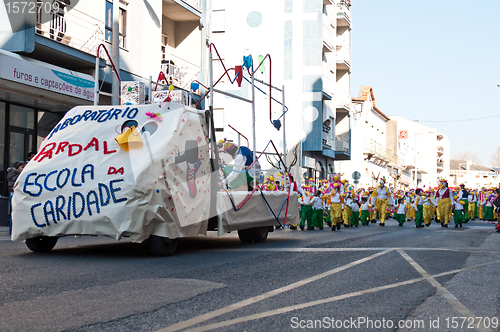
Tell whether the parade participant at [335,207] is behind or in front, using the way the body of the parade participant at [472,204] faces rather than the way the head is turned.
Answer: in front

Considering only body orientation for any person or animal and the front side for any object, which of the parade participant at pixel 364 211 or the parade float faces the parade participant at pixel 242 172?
the parade participant at pixel 364 211

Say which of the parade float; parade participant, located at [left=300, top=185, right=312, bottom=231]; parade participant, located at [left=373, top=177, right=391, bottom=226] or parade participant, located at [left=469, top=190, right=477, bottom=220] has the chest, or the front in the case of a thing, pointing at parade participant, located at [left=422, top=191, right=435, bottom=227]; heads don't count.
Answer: parade participant, located at [left=469, top=190, right=477, bottom=220]

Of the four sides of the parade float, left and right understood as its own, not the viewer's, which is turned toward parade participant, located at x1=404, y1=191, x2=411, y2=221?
back

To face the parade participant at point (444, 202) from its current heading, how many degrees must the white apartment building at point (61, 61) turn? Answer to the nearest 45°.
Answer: approximately 45° to its left

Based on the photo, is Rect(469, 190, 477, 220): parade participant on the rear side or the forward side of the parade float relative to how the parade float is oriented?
on the rear side

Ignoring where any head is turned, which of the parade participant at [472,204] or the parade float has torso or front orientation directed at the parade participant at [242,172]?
the parade participant at [472,204]

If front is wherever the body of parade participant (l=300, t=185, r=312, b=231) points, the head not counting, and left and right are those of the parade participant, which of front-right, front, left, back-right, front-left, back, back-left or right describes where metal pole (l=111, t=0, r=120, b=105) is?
right

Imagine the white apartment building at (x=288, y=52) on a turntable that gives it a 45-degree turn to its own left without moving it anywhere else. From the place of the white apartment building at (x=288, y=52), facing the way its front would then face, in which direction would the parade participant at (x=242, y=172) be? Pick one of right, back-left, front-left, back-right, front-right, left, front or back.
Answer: right

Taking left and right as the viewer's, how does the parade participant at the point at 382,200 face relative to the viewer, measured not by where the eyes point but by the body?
facing the viewer

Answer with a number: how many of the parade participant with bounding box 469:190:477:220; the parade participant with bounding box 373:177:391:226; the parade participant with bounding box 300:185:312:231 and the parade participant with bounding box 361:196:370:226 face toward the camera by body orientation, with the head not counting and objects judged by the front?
4

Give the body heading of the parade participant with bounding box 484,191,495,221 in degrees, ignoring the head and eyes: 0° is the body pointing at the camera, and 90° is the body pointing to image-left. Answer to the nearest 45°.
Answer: approximately 45°

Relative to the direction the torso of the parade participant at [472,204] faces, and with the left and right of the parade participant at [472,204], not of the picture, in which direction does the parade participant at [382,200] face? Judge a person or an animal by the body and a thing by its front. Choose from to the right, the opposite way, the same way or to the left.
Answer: the same way

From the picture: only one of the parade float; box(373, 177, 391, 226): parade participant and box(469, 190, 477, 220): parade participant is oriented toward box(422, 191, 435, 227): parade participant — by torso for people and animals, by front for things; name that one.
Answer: box(469, 190, 477, 220): parade participant

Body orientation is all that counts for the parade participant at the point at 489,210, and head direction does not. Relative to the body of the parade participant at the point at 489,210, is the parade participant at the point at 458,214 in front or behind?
in front

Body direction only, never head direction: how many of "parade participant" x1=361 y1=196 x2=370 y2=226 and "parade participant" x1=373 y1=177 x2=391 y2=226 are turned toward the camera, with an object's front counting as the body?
2

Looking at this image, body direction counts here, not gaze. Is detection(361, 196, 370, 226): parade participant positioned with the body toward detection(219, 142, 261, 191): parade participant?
yes

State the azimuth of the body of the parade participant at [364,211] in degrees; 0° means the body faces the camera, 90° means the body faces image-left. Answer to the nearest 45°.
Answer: approximately 0°

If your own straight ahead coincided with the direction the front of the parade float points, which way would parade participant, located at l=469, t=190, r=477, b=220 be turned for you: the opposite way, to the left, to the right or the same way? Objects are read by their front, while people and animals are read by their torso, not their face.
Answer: the same way

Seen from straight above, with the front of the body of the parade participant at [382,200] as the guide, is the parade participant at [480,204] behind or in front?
behind
